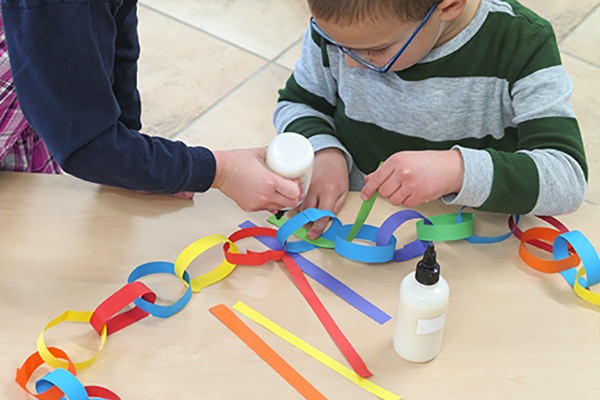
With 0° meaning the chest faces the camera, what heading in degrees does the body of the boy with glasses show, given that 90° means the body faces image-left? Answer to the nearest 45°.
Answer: approximately 45°

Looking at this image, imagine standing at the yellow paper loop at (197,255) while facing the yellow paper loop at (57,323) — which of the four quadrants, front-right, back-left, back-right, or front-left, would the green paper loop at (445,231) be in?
back-left
